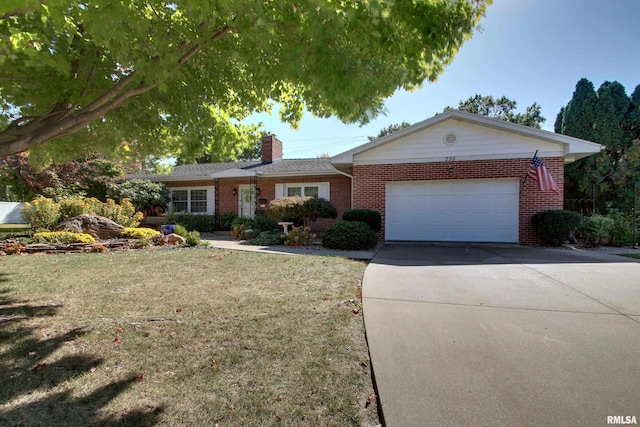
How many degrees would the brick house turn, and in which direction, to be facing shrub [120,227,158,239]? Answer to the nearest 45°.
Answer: approximately 90° to its right

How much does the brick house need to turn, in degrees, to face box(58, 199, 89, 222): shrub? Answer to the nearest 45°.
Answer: approximately 90° to its right

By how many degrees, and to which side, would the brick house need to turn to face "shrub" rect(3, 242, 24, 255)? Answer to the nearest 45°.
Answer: approximately 90° to its right

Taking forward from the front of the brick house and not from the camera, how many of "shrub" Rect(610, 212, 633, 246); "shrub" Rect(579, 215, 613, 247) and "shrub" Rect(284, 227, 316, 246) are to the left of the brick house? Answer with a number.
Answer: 2

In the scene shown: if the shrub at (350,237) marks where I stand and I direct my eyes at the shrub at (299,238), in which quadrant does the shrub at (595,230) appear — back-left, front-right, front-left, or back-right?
back-right

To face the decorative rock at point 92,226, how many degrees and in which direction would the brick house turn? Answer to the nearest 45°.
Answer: approximately 90° to its right

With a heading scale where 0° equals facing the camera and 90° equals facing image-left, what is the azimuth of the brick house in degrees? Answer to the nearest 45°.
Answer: approximately 0°

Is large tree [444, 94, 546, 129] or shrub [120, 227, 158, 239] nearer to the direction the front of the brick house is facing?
the shrub

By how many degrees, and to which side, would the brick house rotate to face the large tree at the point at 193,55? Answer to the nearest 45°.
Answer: approximately 45° to its right

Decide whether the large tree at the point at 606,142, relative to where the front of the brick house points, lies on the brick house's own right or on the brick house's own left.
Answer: on the brick house's own left

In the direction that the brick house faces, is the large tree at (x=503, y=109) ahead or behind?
behind

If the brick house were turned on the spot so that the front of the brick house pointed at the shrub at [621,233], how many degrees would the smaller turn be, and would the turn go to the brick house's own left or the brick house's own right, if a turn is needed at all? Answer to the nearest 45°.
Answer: approximately 90° to the brick house's own left
